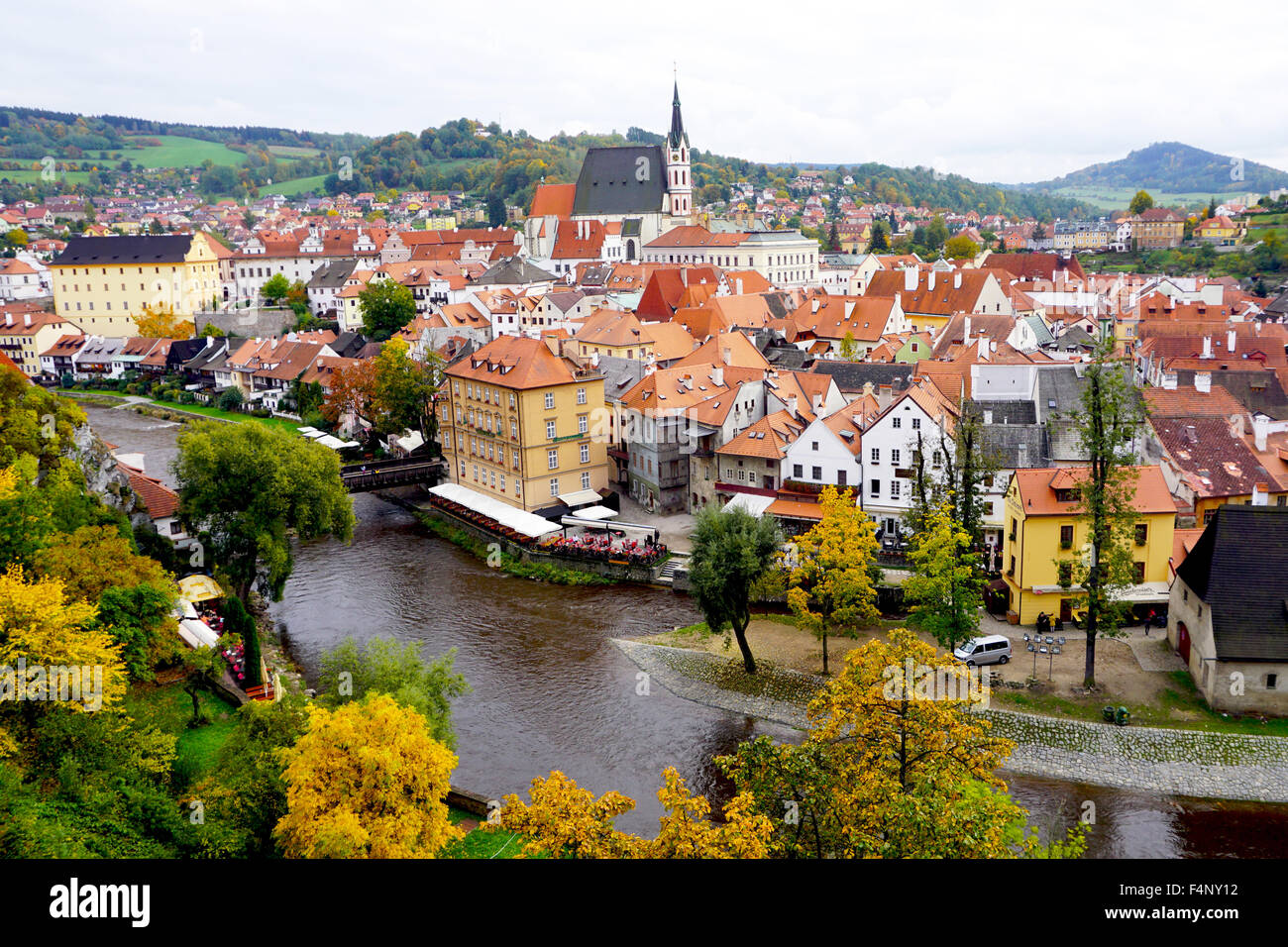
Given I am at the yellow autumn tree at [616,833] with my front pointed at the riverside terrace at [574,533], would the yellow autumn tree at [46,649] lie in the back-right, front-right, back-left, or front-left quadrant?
front-left

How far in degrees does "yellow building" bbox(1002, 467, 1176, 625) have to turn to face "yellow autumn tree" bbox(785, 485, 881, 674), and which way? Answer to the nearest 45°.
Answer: approximately 45° to its right

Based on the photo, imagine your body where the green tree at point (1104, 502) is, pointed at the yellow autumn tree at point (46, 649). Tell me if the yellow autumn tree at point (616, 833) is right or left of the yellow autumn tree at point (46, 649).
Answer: left

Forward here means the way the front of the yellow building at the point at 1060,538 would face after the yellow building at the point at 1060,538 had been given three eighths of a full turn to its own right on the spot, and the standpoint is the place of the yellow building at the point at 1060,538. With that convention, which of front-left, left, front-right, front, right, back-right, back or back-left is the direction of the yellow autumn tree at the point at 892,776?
back-left

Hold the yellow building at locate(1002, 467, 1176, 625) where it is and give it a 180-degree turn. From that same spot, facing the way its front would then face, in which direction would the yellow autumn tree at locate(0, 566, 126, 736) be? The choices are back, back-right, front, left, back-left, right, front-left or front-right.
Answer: back-left

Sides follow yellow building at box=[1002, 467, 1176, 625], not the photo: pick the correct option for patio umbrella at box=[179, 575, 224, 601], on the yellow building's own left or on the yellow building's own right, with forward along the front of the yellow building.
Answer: on the yellow building's own right

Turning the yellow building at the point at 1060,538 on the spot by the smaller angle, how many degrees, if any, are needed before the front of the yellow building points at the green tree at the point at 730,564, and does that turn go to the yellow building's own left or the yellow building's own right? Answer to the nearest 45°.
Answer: approximately 45° to the yellow building's own right

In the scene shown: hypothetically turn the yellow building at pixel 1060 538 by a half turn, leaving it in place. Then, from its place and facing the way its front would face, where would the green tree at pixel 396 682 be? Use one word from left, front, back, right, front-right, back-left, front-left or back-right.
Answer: back-left

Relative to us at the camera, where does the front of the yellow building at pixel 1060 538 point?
facing the viewer

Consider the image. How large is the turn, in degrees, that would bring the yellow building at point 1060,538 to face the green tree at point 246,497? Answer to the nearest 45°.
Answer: approximately 90° to its right

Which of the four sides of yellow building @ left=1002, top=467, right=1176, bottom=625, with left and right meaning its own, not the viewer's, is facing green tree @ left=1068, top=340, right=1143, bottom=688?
front

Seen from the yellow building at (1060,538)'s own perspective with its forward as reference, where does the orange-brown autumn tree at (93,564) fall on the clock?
The orange-brown autumn tree is roughly at 2 o'clock from the yellow building.

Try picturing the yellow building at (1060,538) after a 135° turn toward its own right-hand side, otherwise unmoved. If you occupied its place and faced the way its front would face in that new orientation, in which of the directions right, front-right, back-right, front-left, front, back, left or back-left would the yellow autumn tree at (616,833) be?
back-left
